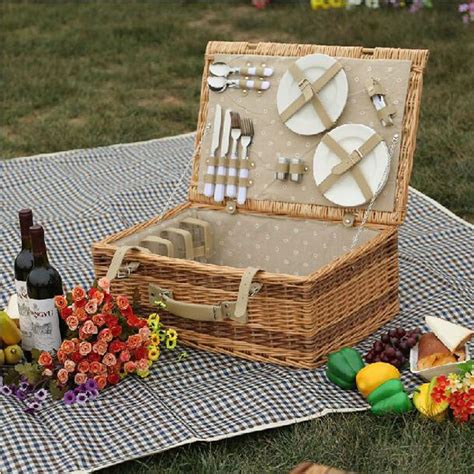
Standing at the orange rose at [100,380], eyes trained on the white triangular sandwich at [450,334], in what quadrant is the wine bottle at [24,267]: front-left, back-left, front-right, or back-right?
back-left

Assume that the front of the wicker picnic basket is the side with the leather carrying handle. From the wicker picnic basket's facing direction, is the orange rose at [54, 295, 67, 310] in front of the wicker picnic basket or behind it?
in front

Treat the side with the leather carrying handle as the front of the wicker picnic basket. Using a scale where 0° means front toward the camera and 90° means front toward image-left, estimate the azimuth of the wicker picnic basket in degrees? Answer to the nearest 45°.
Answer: approximately 45°

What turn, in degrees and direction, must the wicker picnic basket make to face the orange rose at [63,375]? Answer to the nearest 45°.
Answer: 0° — it already faces it

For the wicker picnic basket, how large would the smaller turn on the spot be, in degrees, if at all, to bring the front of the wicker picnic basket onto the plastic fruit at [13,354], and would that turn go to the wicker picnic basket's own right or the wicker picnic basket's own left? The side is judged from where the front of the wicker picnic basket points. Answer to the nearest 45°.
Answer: approximately 45° to the wicker picnic basket's own right
